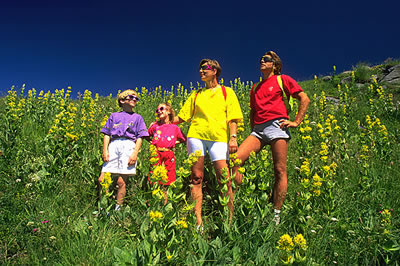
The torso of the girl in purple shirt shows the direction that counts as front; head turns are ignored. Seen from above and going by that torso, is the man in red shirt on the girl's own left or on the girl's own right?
on the girl's own left

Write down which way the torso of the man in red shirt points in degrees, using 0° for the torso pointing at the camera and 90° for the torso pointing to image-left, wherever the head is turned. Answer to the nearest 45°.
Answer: approximately 45°

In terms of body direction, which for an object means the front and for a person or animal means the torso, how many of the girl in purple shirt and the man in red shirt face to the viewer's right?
0

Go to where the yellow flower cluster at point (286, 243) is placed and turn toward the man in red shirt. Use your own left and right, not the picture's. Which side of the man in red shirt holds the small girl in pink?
left

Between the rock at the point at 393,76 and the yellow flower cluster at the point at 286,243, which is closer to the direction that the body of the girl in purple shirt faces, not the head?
the yellow flower cluster

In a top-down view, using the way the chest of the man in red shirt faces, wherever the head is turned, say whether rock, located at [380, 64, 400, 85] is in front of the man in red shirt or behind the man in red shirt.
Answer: behind

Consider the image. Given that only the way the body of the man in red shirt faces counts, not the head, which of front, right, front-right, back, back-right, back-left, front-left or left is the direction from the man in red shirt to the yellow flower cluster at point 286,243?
front-left

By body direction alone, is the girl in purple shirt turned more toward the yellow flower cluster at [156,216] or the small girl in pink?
the yellow flower cluster

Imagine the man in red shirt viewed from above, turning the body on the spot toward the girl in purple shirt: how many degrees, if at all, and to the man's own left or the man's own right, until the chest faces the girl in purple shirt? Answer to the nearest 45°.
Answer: approximately 45° to the man's own right

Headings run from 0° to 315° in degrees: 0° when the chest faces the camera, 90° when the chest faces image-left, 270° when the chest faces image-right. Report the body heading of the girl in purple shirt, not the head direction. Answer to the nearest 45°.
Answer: approximately 0°

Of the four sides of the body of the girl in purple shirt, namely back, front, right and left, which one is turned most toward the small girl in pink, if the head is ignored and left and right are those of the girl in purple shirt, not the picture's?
left

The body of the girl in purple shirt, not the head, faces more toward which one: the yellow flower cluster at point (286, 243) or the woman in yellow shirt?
the yellow flower cluster
